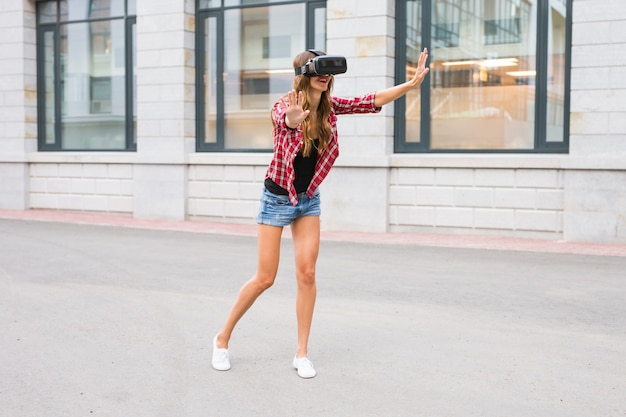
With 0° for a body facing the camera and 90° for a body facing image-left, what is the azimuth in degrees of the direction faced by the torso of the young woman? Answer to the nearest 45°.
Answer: approximately 315°

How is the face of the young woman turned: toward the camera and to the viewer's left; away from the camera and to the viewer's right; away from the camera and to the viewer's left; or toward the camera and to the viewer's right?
toward the camera and to the viewer's right
